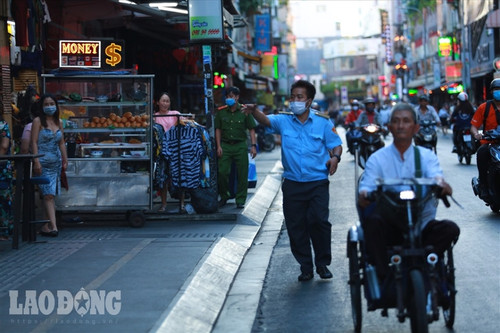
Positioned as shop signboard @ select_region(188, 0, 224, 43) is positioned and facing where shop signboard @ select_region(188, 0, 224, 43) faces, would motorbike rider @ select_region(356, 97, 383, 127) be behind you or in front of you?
behind

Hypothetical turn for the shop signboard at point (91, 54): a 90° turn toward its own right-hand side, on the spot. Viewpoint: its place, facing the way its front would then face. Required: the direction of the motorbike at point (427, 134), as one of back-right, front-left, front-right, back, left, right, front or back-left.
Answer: back-right

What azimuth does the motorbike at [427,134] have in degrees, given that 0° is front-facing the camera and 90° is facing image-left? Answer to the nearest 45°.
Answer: approximately 0°

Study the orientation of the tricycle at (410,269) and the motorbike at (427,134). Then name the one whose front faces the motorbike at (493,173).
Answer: the motorbike at (427,134)

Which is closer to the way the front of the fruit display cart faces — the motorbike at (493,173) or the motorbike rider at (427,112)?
the motorbike

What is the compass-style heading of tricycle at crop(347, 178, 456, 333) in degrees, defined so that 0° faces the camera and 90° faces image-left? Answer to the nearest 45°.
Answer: approximately 0°
